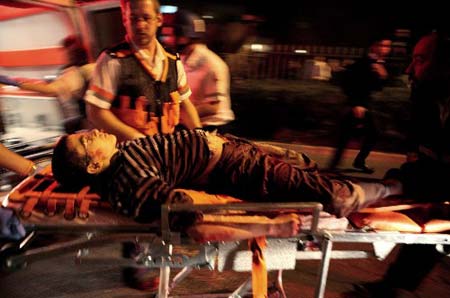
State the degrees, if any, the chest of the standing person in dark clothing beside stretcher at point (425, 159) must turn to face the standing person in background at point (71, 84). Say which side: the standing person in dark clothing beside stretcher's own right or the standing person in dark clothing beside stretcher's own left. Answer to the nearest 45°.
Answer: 0° — they already face them

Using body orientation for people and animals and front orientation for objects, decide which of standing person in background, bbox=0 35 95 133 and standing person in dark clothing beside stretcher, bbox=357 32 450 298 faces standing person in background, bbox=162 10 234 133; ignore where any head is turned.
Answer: standing person in dark clothing beside stretcher, bbox=357 32 450 298

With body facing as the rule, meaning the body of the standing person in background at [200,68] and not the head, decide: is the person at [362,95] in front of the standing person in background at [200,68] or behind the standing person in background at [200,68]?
behind

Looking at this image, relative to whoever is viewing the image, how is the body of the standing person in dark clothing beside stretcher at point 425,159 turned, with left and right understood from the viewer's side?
facing to the left of the viewer
